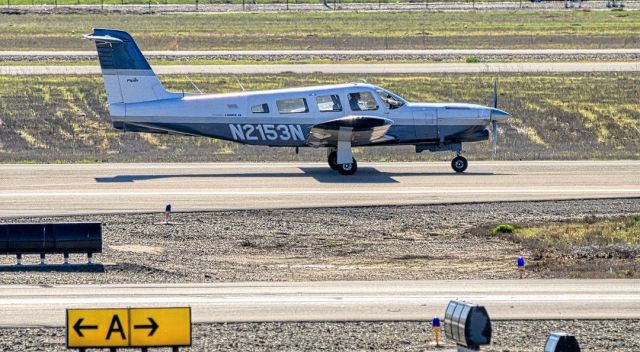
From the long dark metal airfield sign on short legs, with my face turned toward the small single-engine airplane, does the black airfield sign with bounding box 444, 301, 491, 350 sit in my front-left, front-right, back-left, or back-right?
back-right

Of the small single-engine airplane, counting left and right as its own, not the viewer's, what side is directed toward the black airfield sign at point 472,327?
right

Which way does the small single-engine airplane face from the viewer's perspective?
to the viewer's right

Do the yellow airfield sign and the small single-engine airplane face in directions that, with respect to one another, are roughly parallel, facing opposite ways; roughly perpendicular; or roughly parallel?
roughly perpendicular

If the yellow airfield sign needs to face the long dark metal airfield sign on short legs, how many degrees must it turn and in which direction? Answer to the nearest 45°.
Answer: approximately 180°

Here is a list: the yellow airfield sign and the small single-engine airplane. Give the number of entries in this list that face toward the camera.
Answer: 1

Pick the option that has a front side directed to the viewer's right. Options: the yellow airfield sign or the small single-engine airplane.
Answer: the small single-engine airplane

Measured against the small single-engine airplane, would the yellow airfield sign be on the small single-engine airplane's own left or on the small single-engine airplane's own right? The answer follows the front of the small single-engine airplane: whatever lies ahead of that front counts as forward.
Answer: on the small single-engine airplane's own right

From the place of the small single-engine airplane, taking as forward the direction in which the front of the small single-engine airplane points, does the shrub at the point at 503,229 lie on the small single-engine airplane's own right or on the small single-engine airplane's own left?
on the small single-engine airplane's own right

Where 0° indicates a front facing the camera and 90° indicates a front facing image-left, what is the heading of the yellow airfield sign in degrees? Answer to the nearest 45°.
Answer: approximately 0°

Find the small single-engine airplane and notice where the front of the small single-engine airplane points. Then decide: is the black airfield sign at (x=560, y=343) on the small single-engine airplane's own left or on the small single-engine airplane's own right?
on the small single-engine airplane's own right

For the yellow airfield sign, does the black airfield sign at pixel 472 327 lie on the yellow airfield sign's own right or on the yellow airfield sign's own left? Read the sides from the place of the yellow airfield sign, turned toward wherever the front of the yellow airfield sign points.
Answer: on the yellow airfield sign's own left

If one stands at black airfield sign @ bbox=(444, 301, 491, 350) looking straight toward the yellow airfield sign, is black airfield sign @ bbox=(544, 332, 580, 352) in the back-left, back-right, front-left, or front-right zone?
back-left
